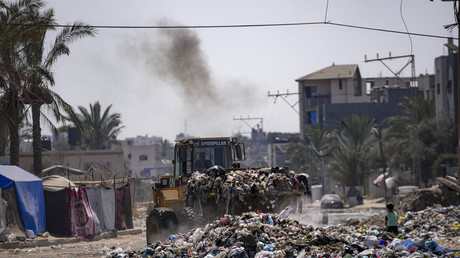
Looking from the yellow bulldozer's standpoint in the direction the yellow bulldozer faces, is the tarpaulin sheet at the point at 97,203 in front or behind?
behind

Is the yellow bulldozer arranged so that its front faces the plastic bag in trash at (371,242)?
yes

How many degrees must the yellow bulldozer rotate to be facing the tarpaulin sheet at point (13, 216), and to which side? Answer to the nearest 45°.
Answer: approximately 180°

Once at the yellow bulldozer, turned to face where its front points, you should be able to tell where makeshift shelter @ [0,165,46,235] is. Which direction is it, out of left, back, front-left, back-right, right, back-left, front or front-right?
back

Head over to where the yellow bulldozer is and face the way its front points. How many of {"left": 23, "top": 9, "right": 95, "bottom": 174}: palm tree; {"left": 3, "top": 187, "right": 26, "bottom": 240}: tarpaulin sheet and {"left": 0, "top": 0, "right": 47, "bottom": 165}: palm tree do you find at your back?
3

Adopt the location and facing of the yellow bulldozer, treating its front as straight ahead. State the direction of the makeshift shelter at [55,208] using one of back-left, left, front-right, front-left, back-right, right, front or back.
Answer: back

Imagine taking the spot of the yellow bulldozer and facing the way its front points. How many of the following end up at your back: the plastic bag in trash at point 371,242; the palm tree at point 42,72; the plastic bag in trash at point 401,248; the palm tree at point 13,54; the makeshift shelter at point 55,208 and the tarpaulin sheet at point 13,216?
4

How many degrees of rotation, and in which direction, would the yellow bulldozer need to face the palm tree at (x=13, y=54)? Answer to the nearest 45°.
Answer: approximately 180°

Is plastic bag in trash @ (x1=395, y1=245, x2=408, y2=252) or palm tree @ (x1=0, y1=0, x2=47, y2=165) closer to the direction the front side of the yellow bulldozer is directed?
the plastic bag in trash

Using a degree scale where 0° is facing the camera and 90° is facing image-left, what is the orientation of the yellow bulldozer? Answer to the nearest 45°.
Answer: approximately 315°

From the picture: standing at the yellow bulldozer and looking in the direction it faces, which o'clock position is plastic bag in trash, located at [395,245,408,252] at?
The plastic bag in trash is roughly at 12 o'clock from the yellow bulldozer.

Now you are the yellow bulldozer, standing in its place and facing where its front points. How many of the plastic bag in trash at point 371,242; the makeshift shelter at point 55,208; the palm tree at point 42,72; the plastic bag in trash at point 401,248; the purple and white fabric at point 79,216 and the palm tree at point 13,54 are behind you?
4
